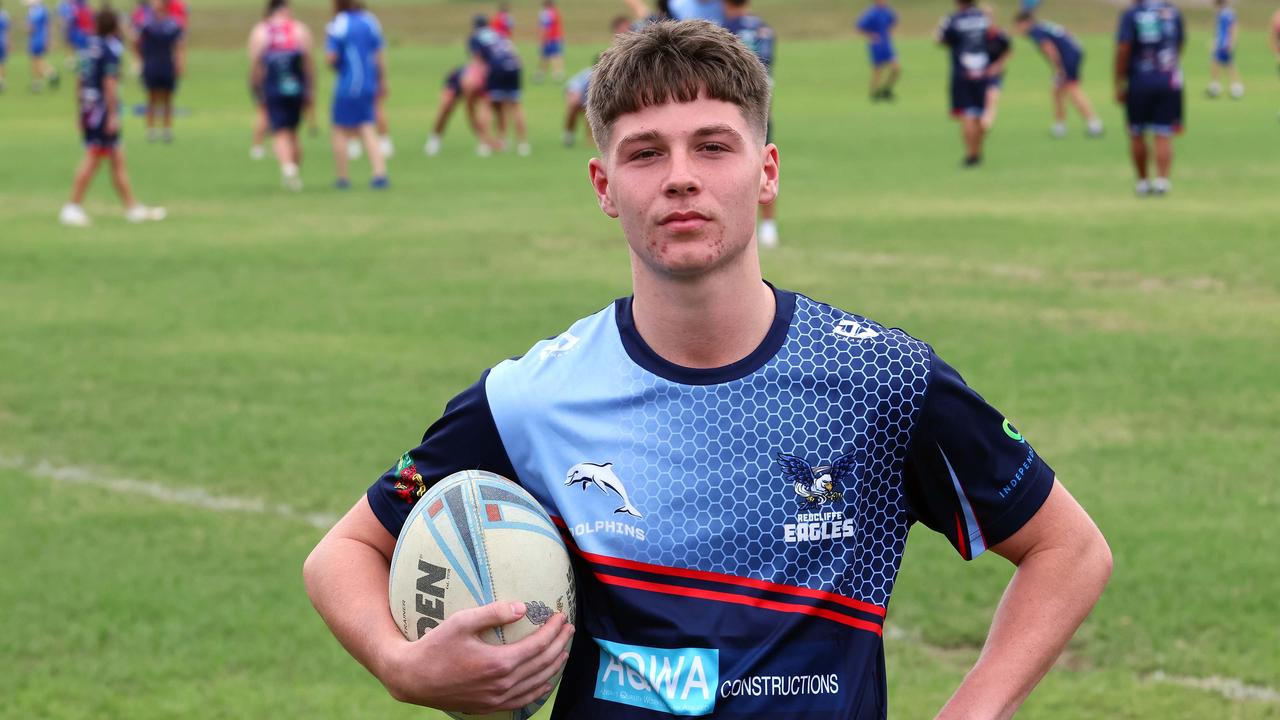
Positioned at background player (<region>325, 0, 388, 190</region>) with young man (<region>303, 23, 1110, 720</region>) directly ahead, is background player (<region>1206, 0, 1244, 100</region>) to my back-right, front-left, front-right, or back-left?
back-left

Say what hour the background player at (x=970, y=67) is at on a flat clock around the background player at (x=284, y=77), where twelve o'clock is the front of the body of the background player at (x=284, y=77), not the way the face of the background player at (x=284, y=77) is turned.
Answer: the background player at (x=970, y=67) is roughly at 3 o'clock from the background player at (x=284, y=77).

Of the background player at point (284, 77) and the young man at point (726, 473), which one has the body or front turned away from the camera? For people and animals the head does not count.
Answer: the background player

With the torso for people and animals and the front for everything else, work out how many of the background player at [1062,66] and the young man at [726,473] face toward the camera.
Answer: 1

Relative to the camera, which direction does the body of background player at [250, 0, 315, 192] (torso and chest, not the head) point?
away from the camera

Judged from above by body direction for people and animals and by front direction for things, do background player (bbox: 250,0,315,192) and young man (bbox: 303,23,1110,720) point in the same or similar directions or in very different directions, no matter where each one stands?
very different directions

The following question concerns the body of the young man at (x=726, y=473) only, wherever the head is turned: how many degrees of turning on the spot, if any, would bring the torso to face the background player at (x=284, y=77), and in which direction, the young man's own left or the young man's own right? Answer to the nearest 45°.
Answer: approximately 180°
